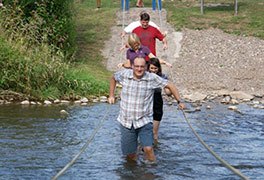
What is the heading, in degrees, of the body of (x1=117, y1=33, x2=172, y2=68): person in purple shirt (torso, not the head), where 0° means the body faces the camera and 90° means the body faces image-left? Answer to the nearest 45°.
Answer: approximately 0°

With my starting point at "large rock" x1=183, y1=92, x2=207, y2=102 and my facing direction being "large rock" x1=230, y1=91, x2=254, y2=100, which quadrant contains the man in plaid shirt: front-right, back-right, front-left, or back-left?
back-right

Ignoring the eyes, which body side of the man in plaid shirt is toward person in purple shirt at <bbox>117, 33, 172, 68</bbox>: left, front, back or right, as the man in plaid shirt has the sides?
back

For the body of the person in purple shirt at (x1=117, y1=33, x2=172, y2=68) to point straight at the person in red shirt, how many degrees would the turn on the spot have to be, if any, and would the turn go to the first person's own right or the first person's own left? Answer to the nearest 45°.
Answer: approximately 180°

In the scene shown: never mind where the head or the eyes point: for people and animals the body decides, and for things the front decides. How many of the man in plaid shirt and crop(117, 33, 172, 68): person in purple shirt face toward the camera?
2

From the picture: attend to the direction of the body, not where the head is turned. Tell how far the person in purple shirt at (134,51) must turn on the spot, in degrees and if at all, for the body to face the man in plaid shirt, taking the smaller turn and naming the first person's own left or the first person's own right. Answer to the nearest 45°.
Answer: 0° — they already face them

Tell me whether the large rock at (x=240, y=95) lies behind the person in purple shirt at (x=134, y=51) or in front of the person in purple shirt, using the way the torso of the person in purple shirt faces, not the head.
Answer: behind

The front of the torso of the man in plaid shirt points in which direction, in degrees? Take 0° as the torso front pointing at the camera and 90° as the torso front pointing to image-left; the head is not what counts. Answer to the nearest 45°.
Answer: approximately 0°

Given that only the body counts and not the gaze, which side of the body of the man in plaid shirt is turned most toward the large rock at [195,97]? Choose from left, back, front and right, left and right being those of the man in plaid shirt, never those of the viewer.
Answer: back
